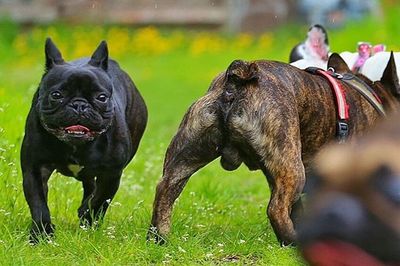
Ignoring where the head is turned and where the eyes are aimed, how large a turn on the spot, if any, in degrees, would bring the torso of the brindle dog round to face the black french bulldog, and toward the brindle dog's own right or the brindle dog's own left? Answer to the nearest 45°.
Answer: approximately 135° to the brindle dog's own left

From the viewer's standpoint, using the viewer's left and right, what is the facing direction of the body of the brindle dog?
facing away from the viewer and to the right of the viewer
